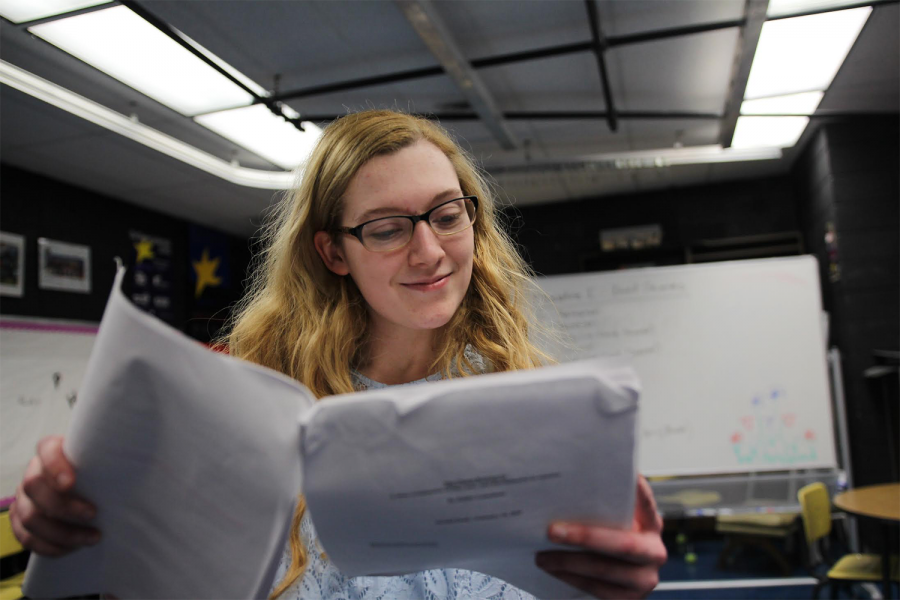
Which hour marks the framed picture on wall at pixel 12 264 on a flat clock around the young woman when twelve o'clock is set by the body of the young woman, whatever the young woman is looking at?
The framed picture on wall is roughly at 5 o'clock from the young woman.

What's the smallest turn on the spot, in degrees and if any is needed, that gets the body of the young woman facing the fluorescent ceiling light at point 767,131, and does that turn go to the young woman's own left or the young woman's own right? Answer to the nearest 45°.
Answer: approximately 135° to the young woman's own left

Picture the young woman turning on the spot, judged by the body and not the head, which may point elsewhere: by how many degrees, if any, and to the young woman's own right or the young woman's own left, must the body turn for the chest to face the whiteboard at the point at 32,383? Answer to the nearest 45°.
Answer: approximately 135° to the young woman's own right

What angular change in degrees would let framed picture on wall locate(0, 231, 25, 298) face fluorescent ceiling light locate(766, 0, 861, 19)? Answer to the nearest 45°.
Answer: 0° — it already faces it

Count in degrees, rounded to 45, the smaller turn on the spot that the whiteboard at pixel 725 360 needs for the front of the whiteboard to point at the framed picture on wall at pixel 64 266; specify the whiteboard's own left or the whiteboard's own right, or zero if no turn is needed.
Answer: approximately 90° to the whiteboard's own right

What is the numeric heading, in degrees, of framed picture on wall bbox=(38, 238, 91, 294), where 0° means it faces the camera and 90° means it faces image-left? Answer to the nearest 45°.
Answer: approximately 315°
